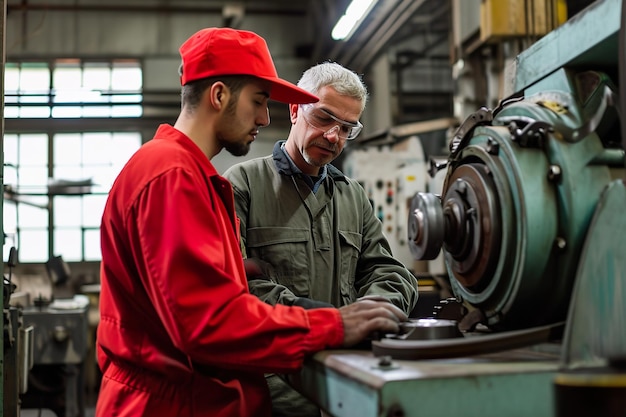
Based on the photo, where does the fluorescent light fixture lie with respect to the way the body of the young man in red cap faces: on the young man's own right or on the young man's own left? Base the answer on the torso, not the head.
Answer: on the young man's own left

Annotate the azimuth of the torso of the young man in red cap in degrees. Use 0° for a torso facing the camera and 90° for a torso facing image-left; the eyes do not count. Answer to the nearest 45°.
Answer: approximately 270°

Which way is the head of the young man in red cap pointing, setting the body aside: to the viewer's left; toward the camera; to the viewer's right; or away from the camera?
to the viewer's right

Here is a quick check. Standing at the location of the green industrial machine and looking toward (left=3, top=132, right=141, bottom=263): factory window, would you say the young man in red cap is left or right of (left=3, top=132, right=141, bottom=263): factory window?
left

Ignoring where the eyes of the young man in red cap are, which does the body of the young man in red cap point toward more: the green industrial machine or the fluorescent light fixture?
the green industrial machine

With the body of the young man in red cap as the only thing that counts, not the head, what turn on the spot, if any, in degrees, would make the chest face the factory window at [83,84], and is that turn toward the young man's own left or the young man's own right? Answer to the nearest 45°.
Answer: approximately 90° to the young man's own left

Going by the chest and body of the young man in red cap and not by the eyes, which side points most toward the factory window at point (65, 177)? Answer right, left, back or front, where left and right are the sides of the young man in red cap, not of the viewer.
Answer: left

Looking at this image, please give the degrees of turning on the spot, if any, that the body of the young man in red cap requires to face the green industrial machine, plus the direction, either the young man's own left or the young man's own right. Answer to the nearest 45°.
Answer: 0° — they already face it

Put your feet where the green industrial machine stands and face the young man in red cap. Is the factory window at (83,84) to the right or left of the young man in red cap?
right
